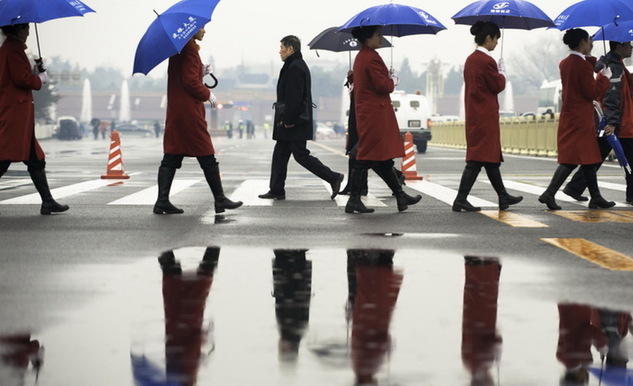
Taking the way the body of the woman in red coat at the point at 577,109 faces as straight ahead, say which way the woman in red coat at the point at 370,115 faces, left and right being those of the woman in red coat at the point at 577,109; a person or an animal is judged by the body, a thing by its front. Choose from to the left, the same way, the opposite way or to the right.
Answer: the same way

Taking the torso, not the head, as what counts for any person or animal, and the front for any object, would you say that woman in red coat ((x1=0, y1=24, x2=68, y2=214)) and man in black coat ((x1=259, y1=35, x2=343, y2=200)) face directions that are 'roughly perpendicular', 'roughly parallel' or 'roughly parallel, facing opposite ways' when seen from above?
roughly parallel, facing opposite ways

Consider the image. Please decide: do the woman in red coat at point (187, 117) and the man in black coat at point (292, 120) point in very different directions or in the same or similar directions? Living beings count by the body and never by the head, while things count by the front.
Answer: very different directions

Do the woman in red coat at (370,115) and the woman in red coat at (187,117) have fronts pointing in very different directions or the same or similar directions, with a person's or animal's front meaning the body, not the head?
same or similar directions

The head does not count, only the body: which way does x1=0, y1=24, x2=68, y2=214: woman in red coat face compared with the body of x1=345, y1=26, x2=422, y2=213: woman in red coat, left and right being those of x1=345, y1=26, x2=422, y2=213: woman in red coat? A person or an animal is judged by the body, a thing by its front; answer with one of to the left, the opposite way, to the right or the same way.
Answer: the same way
